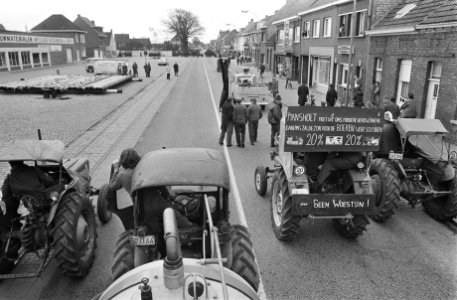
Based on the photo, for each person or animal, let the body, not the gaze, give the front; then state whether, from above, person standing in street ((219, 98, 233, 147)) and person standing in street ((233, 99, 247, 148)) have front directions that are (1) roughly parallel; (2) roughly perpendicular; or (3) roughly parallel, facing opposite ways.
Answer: roughly parallel

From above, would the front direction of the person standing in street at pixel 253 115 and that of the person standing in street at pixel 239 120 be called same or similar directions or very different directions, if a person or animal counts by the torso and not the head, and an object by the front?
same or similar directions

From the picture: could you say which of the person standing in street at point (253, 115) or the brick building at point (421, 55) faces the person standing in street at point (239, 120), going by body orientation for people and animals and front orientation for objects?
the brick building

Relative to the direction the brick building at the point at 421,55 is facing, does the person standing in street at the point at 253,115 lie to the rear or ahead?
ahead

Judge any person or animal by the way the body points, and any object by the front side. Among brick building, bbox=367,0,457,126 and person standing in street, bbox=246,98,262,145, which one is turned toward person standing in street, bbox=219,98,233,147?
the brick building

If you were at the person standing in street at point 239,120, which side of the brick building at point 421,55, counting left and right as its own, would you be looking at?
front

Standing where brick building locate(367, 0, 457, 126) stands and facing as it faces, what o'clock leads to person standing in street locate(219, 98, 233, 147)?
The person standing in street is roughly at 12 o'clock from the brick building.

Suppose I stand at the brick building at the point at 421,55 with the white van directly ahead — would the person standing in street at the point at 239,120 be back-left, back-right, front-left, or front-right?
front-left
